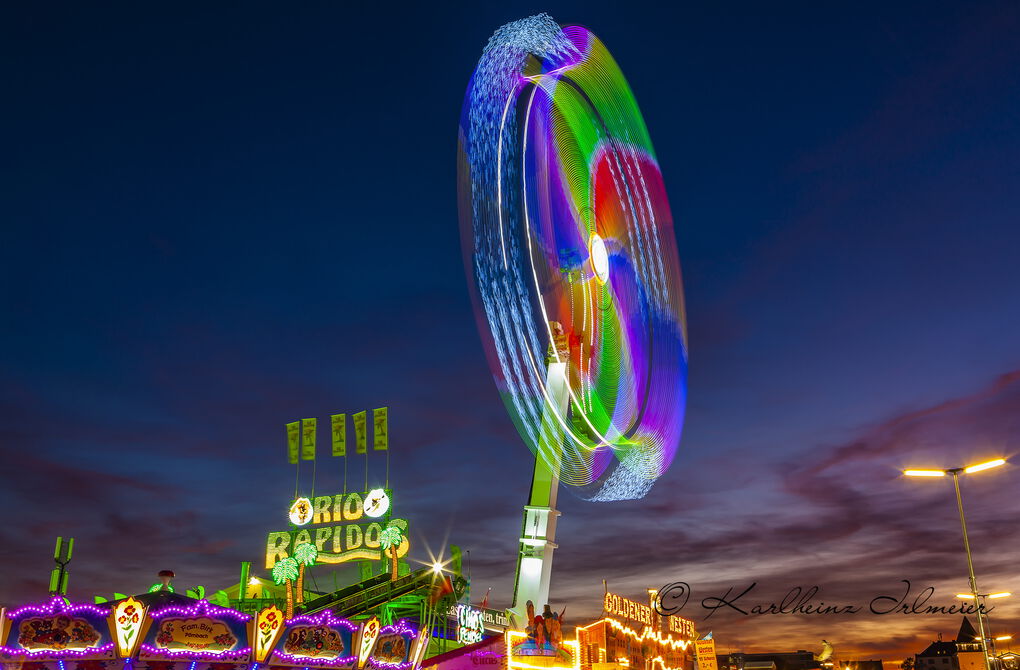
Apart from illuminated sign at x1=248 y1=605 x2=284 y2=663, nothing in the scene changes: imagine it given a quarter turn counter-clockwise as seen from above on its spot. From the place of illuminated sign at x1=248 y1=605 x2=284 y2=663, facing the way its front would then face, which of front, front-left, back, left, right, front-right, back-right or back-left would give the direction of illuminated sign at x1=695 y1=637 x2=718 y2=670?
front-left

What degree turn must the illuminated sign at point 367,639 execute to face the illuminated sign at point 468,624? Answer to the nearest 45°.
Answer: approximately 135° to its left

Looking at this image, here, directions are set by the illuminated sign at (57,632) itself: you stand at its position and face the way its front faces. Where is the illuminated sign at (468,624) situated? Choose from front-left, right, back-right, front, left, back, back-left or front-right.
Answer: back-left

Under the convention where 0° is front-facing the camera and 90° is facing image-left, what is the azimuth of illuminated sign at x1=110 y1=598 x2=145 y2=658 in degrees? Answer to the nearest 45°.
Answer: approximately 0°

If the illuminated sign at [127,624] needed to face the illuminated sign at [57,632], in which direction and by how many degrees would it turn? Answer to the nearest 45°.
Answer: approximately 90° to its right

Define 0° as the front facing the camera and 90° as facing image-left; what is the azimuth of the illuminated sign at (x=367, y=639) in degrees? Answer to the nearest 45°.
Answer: approximately 315°

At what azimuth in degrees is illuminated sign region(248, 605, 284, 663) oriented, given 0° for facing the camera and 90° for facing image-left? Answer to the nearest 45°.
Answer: approximately 0°

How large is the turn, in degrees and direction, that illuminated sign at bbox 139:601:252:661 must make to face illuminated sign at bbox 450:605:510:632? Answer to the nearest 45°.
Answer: approximately 135° to its left
